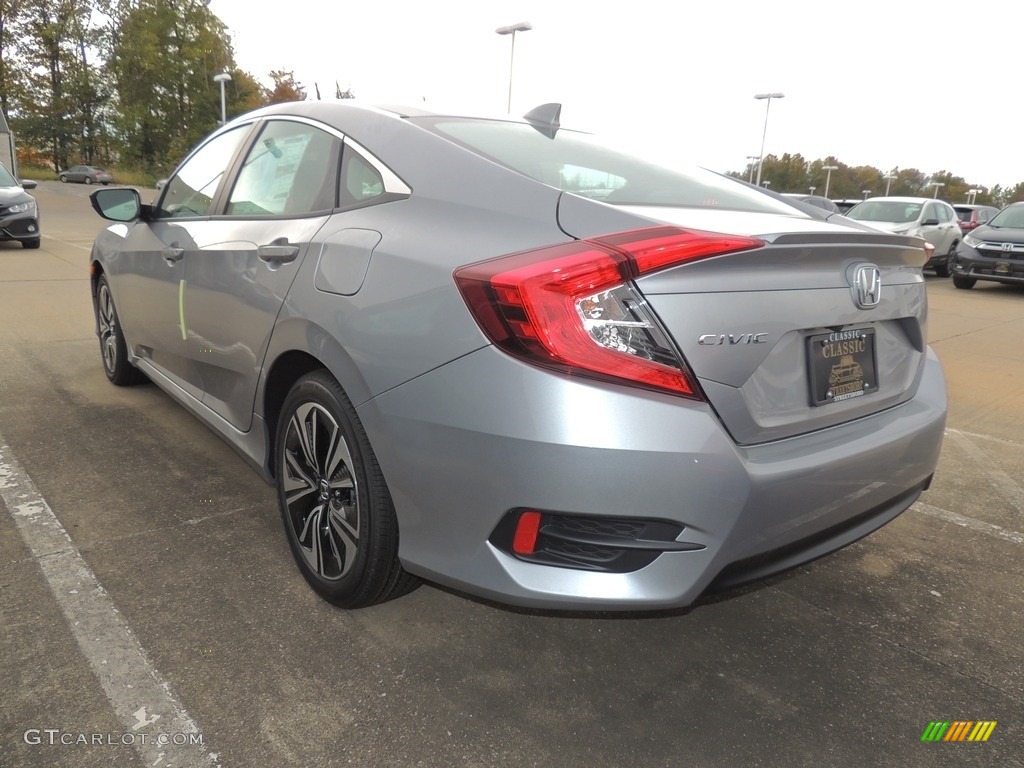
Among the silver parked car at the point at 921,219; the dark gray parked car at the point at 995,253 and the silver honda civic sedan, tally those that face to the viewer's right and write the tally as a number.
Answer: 0

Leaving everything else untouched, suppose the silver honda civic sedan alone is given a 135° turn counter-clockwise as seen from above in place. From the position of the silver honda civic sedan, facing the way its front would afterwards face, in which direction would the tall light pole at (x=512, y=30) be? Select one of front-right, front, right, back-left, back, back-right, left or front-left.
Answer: back

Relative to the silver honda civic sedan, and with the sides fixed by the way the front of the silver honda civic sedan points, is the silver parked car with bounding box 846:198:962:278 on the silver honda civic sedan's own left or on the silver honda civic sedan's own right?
on the silver honda civic sedan's own right

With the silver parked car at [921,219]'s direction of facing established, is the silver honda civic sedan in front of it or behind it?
in front

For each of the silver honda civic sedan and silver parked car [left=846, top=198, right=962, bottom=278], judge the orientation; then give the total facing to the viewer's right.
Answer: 0

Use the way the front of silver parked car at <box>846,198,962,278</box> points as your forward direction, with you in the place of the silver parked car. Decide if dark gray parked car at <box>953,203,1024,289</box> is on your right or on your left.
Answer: on your left

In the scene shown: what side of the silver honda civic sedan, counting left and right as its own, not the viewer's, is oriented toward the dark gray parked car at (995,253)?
right

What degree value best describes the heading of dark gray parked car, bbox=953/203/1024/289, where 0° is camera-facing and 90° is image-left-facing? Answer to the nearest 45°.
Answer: approximately 45°

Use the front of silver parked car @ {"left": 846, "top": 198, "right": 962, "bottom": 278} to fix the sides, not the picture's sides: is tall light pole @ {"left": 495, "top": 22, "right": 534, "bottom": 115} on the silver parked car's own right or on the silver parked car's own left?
on the silver parked car's own right

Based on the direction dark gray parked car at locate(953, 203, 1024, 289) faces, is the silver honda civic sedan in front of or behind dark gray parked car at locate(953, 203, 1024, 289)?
in front

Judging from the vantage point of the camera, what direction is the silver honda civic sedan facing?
facing away from the viewer and to the left of the viewer

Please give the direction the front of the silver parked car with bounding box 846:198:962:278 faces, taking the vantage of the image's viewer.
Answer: facing the viewer and to the left of the viewer
